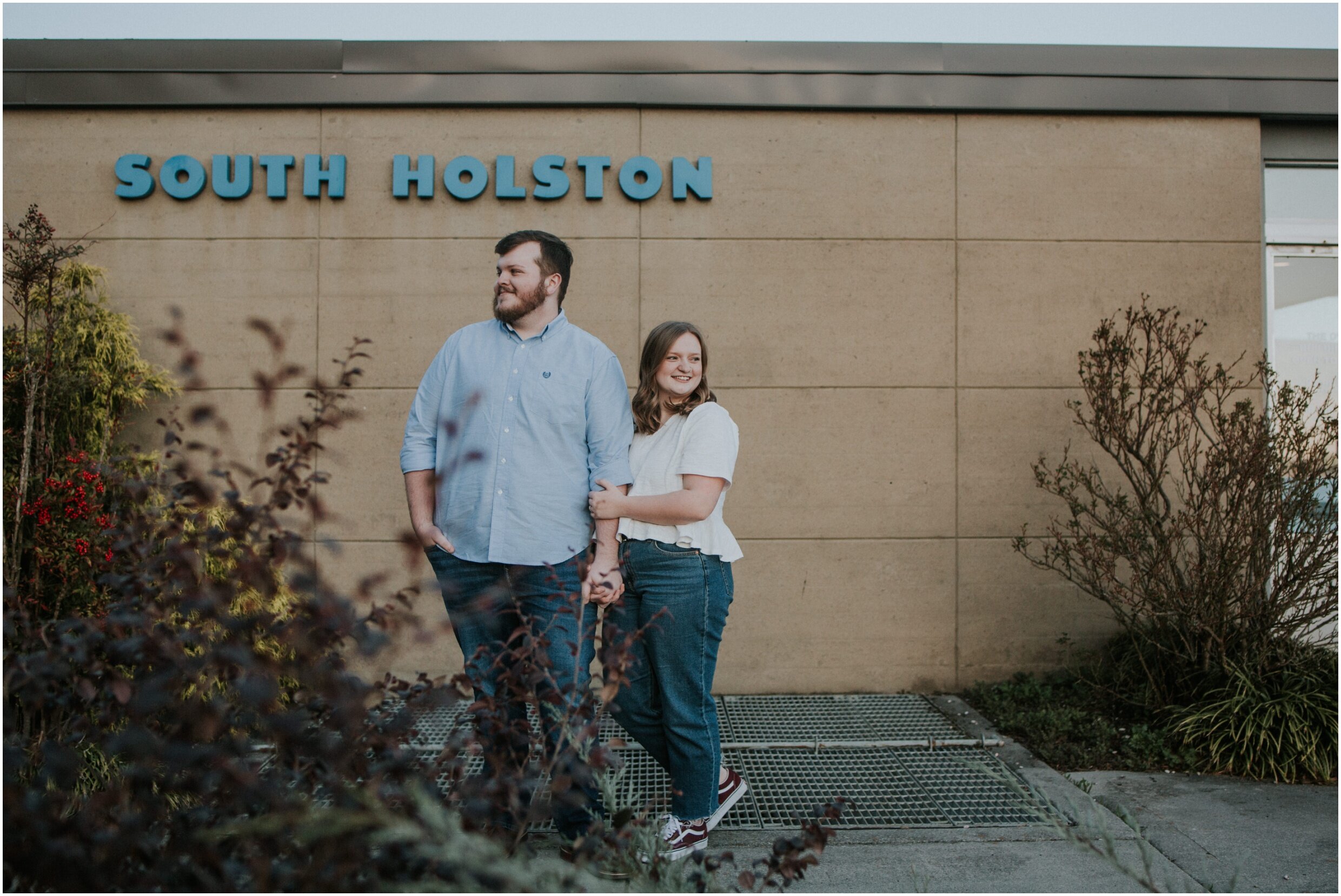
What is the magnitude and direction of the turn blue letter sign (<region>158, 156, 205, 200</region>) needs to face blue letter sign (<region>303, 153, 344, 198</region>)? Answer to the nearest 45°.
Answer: approximately 45° to its left

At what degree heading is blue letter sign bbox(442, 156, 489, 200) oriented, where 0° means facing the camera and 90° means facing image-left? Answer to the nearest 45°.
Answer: approximately 0°

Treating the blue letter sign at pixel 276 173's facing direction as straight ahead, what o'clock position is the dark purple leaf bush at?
The dark purple leaf bush is roughly at 12 o'clock from the blue letter sign.

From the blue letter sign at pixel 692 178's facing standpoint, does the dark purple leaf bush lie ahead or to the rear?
ahead

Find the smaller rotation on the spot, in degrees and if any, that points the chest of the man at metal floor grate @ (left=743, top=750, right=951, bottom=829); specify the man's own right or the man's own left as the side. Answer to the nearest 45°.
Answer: approximately 135° to the man's own left

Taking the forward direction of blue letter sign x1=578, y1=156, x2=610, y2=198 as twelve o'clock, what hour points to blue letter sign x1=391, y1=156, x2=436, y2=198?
blue letter sign x1=391, y1=156, x2=436, y2=198 is roughly at 3 o'clock from blue letter sign x1=578, y1=156, x2=610, y2=198.
